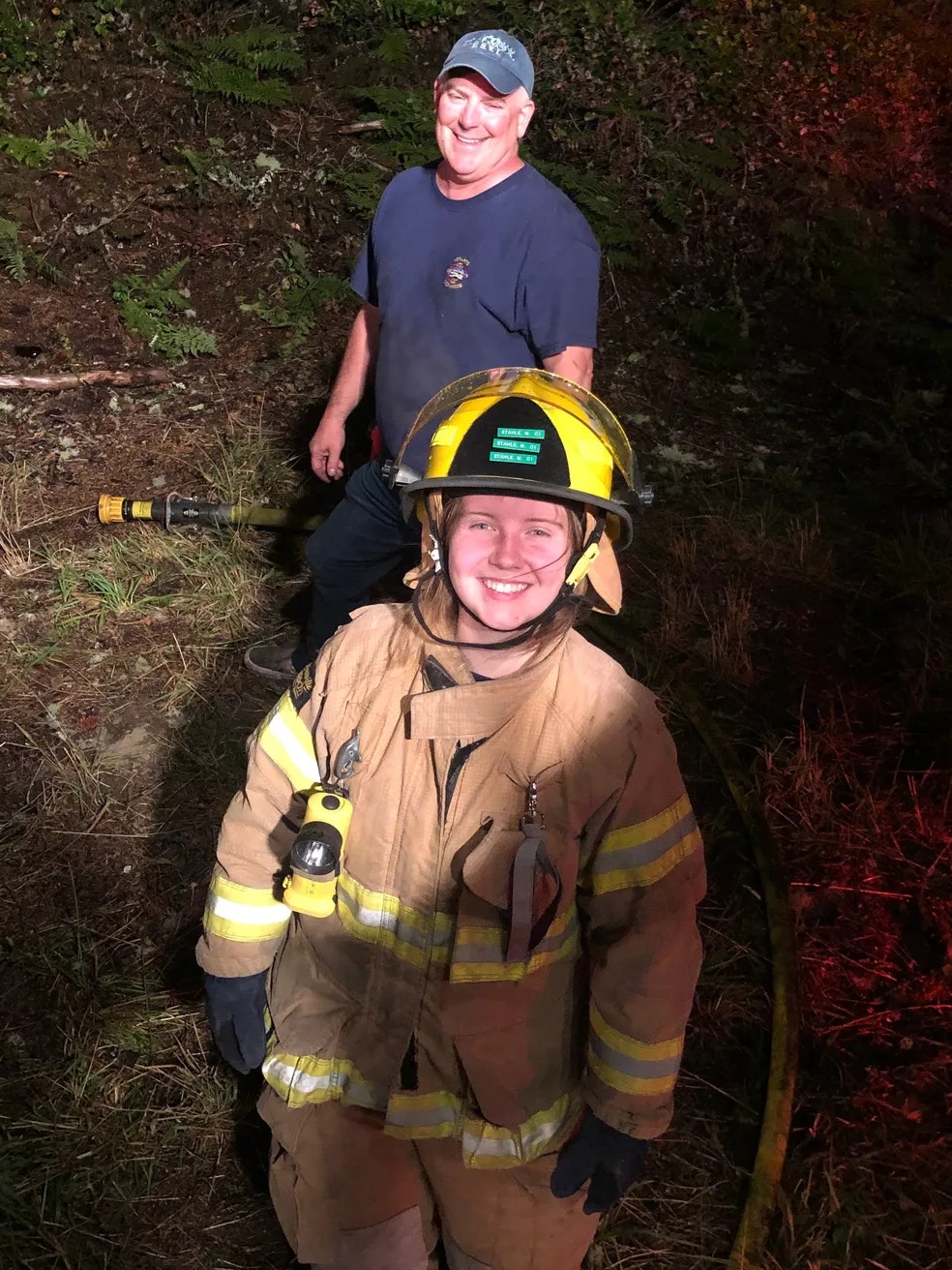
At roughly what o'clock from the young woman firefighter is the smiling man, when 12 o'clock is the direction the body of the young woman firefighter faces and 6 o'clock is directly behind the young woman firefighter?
The smiling man is roughly at 6 o'clock from the young woman firefighter.

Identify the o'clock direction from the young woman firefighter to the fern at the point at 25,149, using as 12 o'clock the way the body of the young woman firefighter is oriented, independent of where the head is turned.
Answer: The fern is roughly at 5 o'clock from the young woman firefighter.

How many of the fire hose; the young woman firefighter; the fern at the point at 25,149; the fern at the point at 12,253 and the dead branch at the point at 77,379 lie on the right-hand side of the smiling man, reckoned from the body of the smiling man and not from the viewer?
4

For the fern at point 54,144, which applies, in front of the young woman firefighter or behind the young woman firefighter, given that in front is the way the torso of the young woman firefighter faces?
behind

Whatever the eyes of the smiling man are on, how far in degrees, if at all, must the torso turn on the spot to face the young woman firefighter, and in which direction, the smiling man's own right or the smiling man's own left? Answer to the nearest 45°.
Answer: approximately 45° to the smiling man's own left

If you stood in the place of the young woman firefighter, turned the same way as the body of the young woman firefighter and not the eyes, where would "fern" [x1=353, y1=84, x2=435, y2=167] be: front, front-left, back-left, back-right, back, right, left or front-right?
back

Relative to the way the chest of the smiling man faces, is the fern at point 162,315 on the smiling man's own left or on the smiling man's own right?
on the smiling man's own right

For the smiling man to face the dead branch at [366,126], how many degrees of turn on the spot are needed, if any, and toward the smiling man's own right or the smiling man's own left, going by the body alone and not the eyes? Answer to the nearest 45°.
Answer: approximately 135° to the smiling man's own right

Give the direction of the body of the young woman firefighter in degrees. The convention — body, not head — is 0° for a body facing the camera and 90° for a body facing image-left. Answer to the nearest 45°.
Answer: approximately 0°

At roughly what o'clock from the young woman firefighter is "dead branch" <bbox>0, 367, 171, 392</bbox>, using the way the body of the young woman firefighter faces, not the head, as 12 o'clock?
The dead branch is roughly at 5 o'clock from the young woman firefighter.

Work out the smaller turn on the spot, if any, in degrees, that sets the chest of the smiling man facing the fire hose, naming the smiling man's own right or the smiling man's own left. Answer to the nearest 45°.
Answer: approximately 90° to the smiling man's own right
